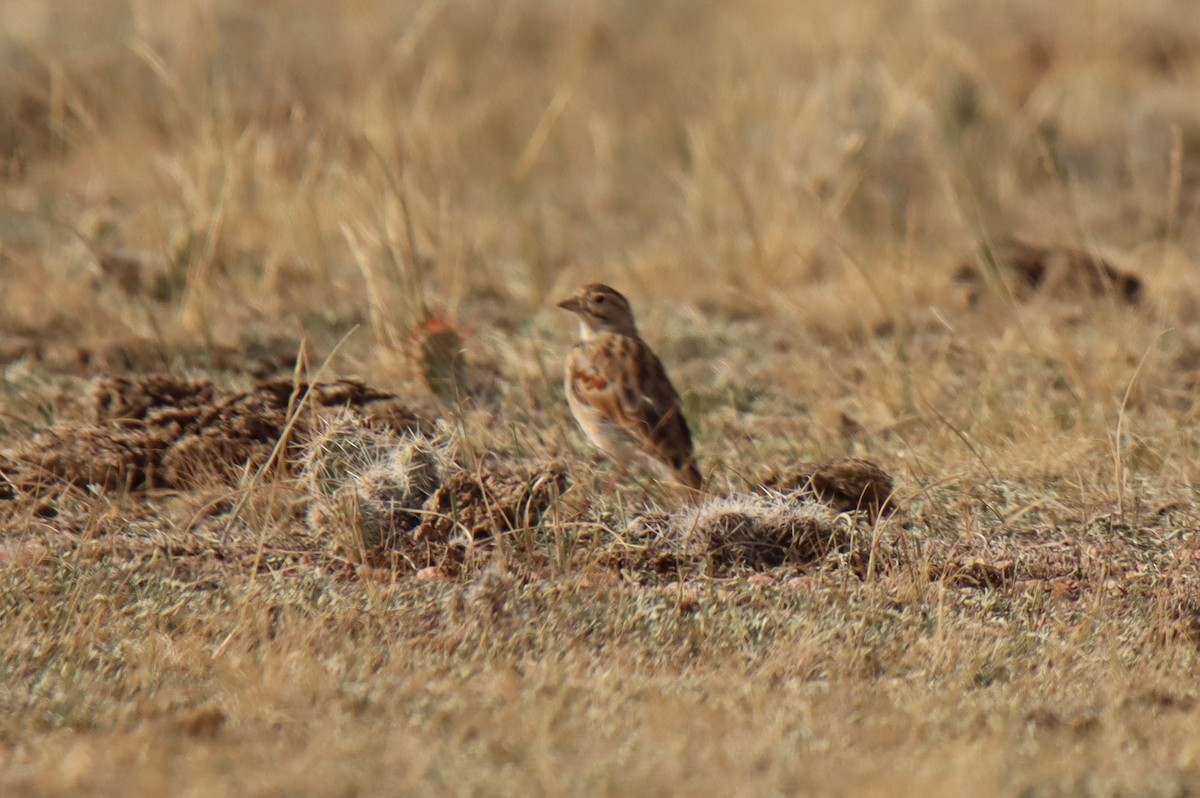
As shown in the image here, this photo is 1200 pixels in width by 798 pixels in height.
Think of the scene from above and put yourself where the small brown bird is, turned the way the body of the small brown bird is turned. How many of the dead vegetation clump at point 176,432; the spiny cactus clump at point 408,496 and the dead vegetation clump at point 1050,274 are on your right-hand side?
1

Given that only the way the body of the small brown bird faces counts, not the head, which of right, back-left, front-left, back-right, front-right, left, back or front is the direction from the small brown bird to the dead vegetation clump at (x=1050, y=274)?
right

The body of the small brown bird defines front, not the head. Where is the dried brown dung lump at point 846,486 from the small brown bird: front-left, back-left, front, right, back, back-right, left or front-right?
back

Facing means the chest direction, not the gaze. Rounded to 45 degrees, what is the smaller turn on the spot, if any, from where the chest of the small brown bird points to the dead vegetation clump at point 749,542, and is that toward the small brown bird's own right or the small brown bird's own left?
approximately 135° to the small brown bird's own left

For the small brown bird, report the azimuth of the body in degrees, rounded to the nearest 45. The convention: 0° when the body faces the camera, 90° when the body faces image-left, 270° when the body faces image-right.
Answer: approximately 135°
